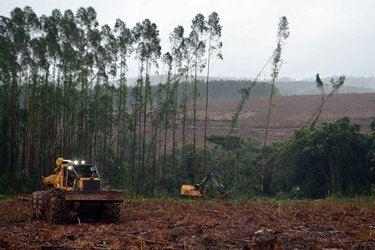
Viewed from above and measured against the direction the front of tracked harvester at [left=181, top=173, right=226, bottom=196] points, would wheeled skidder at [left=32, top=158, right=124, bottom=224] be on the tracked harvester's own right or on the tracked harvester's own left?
on the tracked harvester's own right

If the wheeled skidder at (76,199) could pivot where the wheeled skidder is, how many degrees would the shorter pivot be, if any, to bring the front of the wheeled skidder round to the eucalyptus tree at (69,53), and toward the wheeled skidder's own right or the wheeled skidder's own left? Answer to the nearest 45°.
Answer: approximately 135° to the wheeled skidder's own left

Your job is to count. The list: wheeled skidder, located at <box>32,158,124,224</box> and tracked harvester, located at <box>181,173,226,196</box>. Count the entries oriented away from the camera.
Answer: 0

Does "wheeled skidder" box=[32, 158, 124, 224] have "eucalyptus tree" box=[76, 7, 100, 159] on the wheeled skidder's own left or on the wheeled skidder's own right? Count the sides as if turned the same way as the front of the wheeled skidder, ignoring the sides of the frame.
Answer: on the wheeled skidder's own left

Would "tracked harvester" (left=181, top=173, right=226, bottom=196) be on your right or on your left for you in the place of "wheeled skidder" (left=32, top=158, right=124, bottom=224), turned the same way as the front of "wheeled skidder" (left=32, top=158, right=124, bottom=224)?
on your left

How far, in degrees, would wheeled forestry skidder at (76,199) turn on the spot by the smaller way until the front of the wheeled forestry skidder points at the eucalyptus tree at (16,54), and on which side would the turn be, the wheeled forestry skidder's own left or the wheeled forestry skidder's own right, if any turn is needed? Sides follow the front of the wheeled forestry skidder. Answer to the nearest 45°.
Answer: approximately 135° to the wheeled forestry skidder's own left

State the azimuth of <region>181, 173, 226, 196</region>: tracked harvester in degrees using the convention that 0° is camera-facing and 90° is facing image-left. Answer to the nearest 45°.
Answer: approximately 270°

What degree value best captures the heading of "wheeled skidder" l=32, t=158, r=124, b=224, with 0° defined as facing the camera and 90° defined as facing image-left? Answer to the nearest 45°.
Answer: approximately 315°
